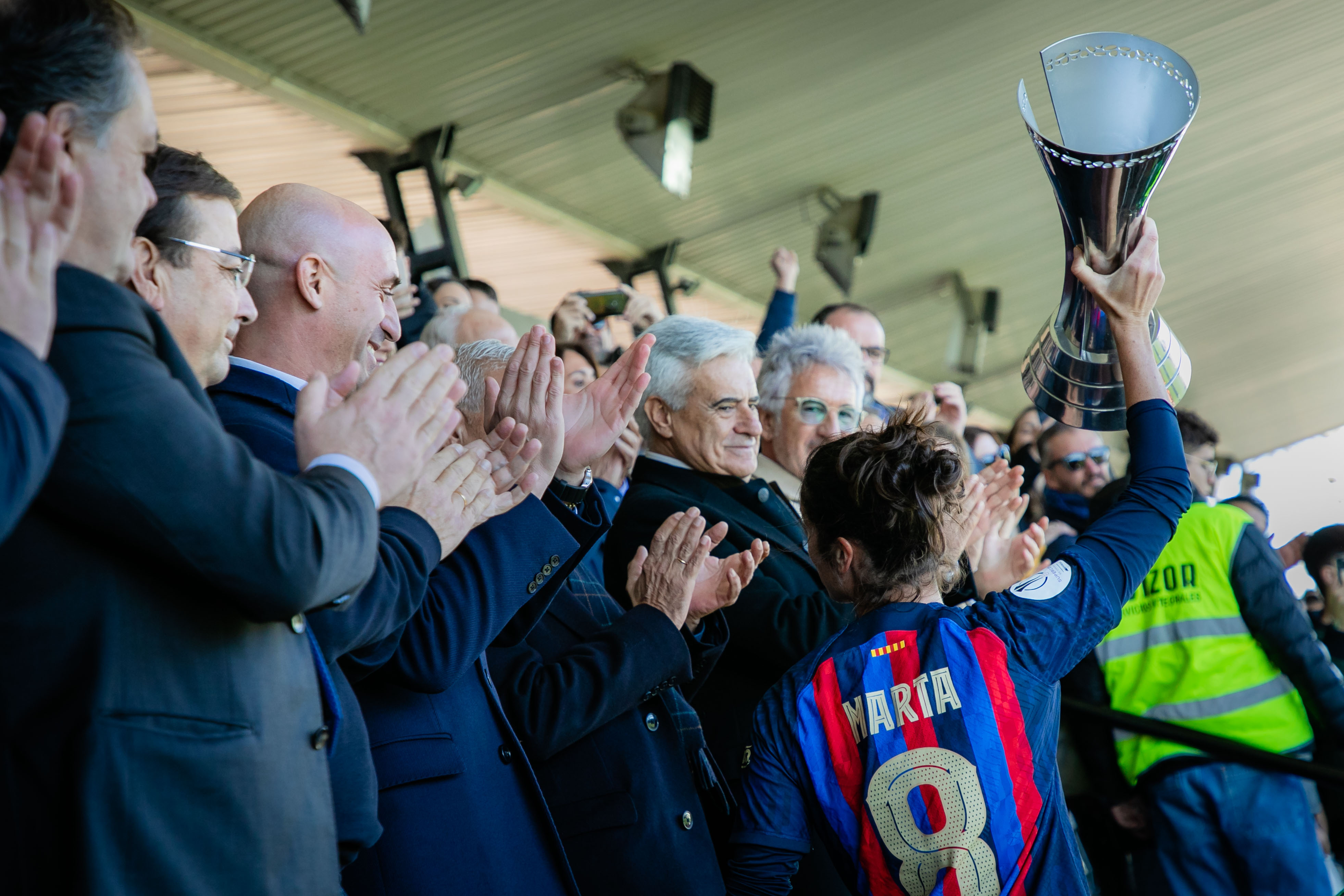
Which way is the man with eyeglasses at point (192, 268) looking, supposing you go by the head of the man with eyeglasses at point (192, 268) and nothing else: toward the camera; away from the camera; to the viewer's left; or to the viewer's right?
to the viewer's right

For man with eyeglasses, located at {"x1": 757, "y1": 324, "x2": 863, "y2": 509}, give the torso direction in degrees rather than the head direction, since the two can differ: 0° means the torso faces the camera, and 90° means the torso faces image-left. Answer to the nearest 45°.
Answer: approximately 315°

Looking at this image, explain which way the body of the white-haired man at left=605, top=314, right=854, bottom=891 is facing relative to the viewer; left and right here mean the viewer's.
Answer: facing the viewer and to the right of the viewer

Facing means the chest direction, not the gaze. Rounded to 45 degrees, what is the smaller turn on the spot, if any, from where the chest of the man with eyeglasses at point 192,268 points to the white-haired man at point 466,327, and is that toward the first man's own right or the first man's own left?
approximately 90° to the first man's own left

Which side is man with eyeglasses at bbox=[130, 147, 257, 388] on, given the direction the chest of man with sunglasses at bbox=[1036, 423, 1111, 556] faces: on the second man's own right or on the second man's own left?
on the second man's own right

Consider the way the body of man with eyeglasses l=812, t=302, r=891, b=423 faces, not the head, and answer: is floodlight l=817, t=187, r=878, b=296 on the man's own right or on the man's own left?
on the man's own left

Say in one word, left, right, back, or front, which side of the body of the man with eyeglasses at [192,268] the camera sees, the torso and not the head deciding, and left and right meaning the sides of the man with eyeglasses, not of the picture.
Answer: right

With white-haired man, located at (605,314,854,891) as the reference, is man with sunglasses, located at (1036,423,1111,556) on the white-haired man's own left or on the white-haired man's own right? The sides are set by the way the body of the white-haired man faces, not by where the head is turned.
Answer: on the white-haired man's own left
